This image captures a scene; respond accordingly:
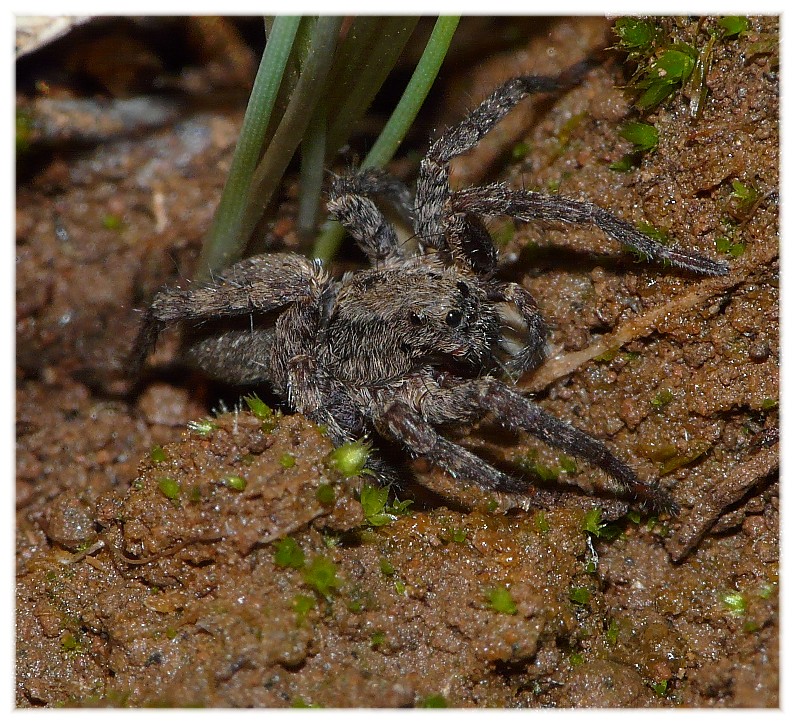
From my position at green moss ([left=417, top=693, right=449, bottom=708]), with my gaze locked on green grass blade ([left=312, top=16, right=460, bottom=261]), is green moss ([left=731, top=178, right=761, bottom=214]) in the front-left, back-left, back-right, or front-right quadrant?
front-right

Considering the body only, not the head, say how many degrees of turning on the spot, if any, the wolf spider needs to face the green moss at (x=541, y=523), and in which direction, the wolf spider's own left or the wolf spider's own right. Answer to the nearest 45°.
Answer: approximately 45° to the wolf spider's own right

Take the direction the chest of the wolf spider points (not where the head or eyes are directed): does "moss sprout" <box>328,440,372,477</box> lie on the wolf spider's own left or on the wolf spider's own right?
on the wolf spider's own right

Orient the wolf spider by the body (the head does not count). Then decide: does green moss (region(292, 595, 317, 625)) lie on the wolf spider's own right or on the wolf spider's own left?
on the wolf spider's own right

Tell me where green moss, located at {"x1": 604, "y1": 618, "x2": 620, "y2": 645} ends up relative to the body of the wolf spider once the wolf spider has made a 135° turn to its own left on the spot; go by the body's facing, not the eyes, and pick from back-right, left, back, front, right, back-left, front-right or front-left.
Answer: back

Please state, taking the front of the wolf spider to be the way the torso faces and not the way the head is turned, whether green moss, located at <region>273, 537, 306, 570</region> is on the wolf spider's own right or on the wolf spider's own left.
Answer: on the wolf spider's own right

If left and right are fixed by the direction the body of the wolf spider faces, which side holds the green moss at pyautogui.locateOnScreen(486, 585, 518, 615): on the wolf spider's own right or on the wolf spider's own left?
on the wolf spider's own right

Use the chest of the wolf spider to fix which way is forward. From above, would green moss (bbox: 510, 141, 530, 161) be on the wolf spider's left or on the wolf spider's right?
on the wolf spider's left

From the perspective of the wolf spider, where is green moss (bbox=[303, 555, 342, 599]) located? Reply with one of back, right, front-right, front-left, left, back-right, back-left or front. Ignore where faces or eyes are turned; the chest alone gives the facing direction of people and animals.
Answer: right

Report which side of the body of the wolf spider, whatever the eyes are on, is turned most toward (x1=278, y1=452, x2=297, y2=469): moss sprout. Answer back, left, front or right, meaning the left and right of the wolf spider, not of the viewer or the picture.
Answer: right

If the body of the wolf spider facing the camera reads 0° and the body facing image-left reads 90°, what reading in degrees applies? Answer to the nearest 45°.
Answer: approximately 270°
